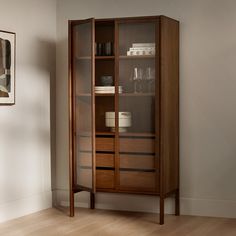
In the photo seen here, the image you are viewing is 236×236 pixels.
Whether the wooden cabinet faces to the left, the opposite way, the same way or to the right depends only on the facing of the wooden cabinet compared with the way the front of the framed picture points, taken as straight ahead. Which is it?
to the right

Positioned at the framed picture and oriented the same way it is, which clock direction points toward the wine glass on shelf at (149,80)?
The wine glass on shelf is roughly at 11 o'clock from the framed picture.

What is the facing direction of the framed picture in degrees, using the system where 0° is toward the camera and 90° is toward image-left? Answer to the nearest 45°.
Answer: approximately 315°

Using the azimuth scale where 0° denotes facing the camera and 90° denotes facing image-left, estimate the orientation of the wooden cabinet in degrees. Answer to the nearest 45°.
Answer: approximately 45°

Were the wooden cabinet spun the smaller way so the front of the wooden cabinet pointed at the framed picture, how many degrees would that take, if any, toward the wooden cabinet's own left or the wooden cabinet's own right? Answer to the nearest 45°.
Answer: approximately 45° to the wooden cabinet's own right

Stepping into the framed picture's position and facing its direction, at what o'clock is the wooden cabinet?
The wooden cabinet is roughly at 11 o'clock from the framed picture.
